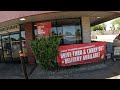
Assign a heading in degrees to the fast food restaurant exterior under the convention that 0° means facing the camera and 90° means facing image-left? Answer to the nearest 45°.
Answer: approximately 0°
